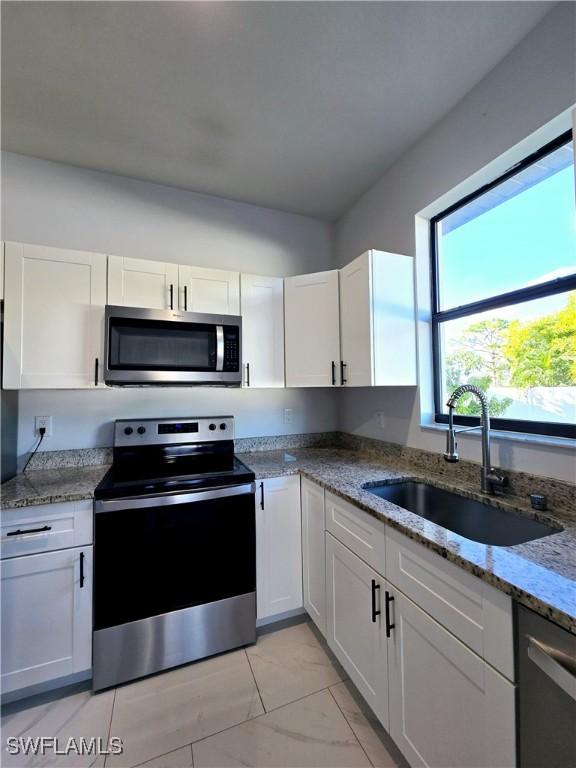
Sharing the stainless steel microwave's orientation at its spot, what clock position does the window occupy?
The window is roughly at 10 o'clock from the stainless steel microwave.

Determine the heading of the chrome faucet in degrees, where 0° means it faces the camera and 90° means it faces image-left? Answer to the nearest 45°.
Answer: approximately 45°

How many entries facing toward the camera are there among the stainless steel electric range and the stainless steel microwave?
2

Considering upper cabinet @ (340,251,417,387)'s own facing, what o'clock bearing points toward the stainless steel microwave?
The stainless steel microwave is roughly at 1 o'clock from the upper cabinet.

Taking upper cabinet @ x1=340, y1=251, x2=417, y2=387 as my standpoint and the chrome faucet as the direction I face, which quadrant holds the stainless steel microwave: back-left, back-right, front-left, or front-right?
back-right

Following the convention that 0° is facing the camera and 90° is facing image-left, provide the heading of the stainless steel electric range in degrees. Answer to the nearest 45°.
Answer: approximately 0°

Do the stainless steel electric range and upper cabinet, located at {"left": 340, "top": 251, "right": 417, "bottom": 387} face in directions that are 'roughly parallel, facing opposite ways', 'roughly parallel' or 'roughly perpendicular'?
roughly perpendicular

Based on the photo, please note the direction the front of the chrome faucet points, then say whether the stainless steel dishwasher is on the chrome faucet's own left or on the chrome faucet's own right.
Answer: on the chrome faucet's own left

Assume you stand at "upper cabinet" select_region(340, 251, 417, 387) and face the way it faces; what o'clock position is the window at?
The window is roughly at 8 o'clock from the upper cabinet.

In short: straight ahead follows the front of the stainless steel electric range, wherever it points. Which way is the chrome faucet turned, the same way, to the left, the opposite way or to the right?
to the right
